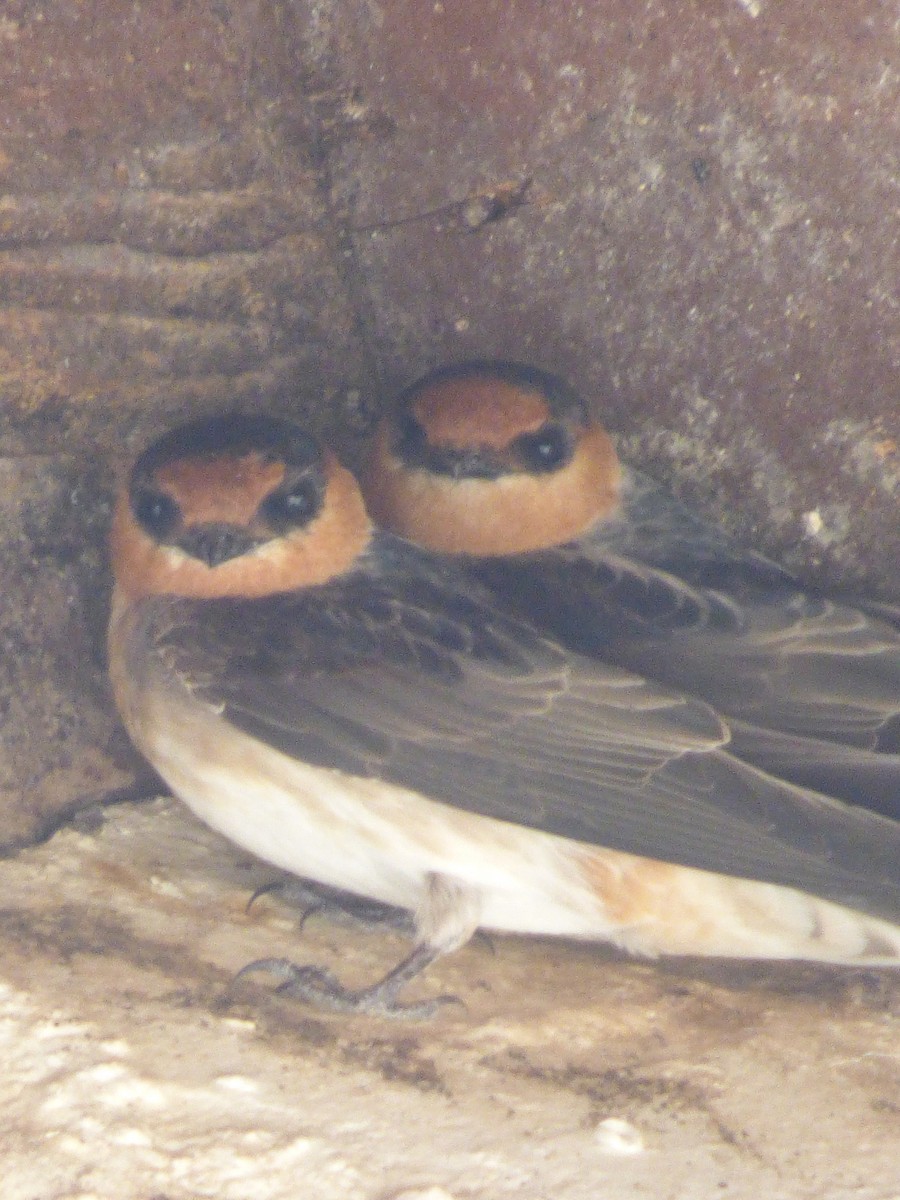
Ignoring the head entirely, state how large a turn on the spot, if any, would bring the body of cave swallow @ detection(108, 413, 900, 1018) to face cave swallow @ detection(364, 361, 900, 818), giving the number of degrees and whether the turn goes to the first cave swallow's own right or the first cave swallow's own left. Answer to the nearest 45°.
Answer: approximately 135° to the first cave swallow's own right

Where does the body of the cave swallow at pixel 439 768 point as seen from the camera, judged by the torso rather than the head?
to the viewer's left
